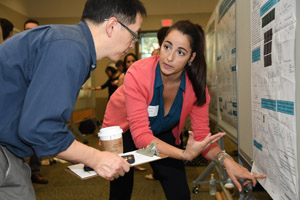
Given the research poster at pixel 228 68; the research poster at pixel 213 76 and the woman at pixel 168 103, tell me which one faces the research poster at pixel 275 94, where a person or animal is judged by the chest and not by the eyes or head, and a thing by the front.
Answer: the woman

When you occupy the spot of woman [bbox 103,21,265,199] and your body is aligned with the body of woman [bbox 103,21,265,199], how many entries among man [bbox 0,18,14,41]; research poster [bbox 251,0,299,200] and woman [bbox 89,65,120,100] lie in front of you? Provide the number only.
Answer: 1

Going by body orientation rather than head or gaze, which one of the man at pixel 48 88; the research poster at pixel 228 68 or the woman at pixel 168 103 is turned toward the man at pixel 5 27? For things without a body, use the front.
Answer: the research poster

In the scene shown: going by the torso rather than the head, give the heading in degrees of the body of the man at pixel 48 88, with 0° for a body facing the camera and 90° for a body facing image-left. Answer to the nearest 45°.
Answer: approximately 270°

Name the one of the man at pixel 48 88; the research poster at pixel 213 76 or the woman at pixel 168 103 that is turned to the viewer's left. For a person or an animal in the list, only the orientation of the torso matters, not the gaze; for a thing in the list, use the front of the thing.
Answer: the research poster

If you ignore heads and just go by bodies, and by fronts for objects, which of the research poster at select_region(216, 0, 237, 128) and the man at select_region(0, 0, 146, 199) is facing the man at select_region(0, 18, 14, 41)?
the research poster

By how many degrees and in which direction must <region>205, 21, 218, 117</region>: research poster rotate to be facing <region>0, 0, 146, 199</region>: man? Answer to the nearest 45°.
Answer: approximately 90° to its left

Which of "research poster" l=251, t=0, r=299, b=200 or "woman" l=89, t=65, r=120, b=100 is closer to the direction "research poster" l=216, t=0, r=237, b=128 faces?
the woman

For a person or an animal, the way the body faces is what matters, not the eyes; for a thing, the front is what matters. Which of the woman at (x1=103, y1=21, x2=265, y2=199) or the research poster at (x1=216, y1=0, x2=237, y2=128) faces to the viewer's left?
the research poster

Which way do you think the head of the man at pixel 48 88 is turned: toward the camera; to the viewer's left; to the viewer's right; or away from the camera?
to the viewer's right

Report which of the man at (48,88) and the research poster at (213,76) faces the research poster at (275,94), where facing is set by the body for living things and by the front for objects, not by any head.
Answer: the man

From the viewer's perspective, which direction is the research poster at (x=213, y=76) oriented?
to the viewer's left

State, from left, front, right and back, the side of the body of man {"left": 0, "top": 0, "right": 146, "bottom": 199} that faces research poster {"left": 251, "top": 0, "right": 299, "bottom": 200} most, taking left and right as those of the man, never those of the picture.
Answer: front

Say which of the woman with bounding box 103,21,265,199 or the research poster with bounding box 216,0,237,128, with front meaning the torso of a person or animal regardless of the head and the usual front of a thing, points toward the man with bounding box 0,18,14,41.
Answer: the research poster

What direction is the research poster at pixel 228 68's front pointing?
to the viewer's left
